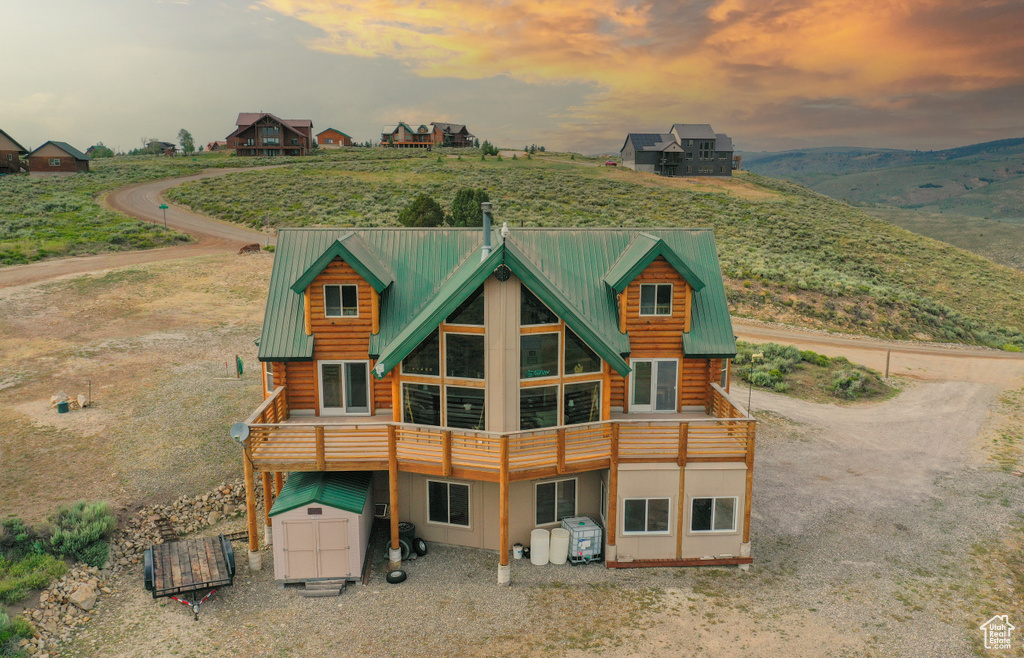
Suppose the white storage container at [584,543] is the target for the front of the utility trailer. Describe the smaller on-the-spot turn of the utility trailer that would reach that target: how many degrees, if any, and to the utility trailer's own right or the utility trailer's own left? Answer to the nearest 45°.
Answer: approximately 90° to the utility trailer's own left

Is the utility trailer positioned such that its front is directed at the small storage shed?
no

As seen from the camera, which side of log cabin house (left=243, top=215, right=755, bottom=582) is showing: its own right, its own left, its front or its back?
front

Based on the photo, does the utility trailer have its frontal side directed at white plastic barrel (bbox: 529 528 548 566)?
no

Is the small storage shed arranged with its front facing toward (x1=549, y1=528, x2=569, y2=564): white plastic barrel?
no

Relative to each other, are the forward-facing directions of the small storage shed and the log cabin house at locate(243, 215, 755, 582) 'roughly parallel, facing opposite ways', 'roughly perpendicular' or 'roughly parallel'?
roughly parallel

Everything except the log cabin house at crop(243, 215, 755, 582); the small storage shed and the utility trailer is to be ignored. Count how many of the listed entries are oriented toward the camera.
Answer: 3

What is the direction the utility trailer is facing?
toward the camera

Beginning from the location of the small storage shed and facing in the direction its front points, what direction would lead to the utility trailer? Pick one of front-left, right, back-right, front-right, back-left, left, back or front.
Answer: right

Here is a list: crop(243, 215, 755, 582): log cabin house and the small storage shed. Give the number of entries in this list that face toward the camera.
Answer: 2
